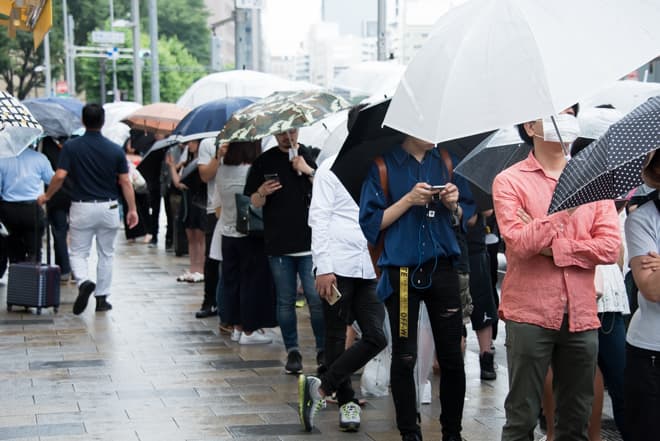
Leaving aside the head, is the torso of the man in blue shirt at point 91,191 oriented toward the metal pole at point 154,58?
yes

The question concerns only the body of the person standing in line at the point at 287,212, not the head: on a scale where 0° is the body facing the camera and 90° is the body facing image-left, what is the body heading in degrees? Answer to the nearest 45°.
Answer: approximately 0°

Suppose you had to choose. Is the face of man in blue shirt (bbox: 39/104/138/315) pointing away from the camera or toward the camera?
away from the camera

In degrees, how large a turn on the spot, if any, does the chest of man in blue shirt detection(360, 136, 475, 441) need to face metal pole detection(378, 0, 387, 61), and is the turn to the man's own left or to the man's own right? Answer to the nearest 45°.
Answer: approximately 180°

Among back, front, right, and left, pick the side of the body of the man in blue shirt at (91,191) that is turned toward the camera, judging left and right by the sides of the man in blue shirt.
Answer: back

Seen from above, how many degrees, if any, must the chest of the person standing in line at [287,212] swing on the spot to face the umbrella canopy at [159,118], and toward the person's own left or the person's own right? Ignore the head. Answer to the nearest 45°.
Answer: approximately 180°

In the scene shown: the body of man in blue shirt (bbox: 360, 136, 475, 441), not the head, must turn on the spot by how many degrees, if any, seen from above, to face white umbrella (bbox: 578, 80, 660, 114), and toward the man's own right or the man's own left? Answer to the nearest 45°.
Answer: approximately 135° to the man's own left

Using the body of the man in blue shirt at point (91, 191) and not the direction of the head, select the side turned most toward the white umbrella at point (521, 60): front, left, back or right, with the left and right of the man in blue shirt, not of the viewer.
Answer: back

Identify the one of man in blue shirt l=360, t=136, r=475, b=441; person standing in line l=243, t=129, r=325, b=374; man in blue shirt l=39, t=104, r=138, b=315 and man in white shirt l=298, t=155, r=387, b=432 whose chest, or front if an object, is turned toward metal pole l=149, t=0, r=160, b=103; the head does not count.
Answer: man in blue shirt l=39, t=104, r=138, b=315

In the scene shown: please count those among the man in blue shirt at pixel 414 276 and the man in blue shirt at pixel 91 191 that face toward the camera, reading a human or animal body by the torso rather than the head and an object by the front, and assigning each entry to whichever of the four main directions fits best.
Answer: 1
